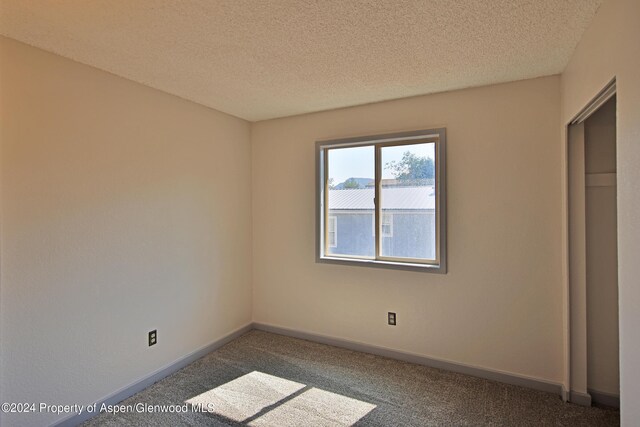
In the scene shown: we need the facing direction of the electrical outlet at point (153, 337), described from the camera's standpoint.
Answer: facing the viewer and to the right of the viewer

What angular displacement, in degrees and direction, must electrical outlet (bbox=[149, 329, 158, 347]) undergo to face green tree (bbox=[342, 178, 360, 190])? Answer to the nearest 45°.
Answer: approximately 45° to its left

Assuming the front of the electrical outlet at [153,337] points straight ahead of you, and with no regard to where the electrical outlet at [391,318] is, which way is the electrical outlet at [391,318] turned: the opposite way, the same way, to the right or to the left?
to the right

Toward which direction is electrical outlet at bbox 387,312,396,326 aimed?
toward the camera

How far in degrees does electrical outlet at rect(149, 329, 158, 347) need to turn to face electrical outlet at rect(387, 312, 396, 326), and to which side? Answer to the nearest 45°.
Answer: approximately 45° to its left

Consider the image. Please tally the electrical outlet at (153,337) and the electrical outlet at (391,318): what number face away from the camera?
0

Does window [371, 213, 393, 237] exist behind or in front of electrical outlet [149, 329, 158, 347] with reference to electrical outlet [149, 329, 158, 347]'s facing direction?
in front
